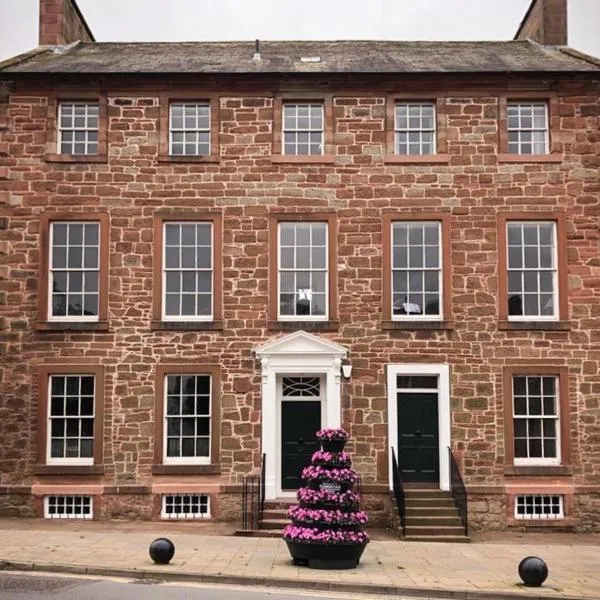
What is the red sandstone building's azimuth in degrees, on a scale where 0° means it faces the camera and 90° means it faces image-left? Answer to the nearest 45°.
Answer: approximately 0°

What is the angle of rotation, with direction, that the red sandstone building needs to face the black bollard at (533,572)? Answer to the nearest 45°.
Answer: approximately 45° to its left
